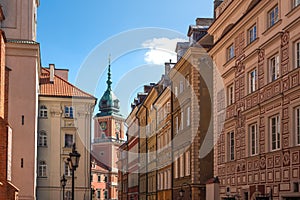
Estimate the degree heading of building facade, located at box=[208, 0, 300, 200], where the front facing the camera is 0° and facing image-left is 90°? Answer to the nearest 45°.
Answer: approximately 45°
